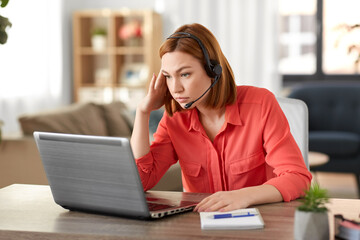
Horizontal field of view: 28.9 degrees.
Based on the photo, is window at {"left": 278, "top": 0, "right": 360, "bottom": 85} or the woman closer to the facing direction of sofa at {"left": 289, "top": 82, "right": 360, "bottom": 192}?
the woman

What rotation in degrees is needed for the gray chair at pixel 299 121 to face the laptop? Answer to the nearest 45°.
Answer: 0° — it already faces it

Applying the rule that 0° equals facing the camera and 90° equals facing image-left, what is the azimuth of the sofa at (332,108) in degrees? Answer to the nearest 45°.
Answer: approximately 0°

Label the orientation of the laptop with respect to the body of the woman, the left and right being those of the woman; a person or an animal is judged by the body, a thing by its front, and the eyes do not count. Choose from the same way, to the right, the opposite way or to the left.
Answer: the opposite way

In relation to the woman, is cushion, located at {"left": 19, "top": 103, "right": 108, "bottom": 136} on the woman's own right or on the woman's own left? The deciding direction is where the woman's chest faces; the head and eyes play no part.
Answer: on the woman's own right

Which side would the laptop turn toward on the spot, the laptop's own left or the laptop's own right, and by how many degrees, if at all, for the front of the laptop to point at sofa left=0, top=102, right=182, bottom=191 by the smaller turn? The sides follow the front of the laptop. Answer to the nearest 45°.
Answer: approximately 45° to the laptop's own left

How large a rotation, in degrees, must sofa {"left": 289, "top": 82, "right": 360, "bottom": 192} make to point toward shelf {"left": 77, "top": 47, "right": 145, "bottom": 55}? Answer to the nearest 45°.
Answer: approximately 90° to its right

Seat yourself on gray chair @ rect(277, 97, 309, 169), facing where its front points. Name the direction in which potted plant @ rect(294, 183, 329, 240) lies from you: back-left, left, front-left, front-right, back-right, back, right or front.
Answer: front-left

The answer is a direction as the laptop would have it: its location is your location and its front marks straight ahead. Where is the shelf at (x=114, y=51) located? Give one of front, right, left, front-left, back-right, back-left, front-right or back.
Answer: front-left

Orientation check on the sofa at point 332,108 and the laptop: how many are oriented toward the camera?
1

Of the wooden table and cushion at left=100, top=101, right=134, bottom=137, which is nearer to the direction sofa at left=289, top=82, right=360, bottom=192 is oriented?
the wooden table

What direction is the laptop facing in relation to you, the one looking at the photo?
facing away from the viewer and to the right of the viewer

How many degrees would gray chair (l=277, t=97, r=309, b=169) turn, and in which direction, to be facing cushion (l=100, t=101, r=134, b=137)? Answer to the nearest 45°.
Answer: approximately 90° to its right

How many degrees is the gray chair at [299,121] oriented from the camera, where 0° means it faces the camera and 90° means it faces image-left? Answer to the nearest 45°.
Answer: approximately 45°

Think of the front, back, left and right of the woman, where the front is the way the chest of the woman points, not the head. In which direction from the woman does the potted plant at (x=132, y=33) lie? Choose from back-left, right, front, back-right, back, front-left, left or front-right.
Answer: back-right
